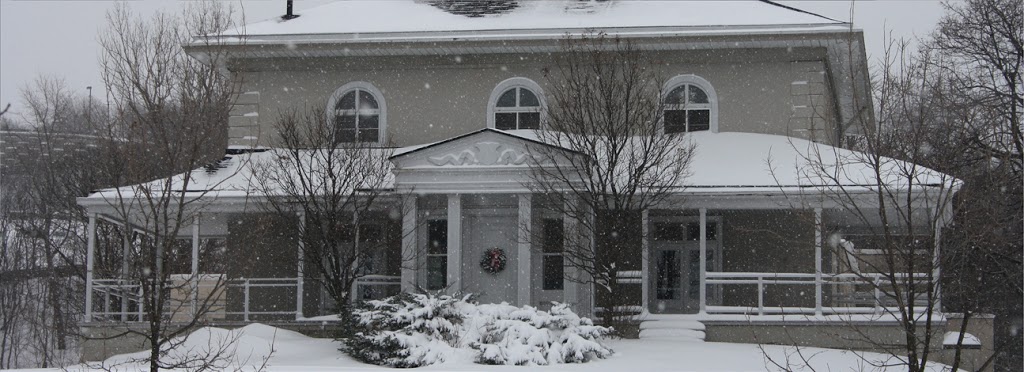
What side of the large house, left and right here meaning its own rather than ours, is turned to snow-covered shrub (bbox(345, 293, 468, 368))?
front

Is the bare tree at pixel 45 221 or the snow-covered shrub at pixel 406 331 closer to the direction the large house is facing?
the snow-covered shrub

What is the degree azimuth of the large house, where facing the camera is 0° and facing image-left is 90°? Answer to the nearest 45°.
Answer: approximately 0°

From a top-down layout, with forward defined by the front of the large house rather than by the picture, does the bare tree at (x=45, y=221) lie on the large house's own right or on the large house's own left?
on the large house's own right

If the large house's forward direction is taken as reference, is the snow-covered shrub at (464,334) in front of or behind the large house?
in front
